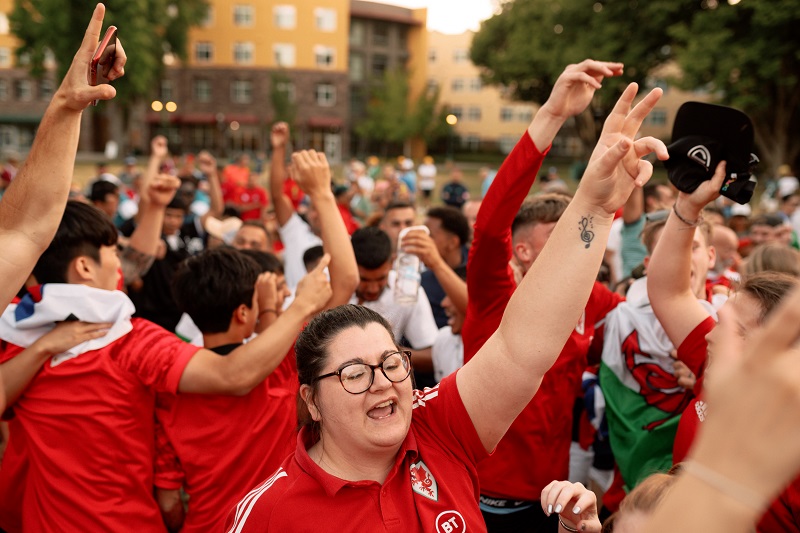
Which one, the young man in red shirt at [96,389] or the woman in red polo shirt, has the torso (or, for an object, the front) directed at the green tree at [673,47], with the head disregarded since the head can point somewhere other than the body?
the young man in red shirt

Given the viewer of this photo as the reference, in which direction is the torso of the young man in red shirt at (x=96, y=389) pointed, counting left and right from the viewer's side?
facing away from the viewer and to the right of the viewer

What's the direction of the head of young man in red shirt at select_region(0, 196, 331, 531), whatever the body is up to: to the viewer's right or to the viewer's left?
to the viewer's right

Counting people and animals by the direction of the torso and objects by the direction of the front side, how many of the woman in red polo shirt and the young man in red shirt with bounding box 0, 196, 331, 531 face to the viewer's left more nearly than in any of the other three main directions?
0

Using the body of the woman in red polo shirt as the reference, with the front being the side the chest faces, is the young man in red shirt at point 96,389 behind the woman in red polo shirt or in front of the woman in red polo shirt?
behind

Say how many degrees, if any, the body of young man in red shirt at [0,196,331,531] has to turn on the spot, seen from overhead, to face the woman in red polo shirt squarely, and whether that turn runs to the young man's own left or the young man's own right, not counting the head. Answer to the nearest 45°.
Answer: approximately 90° to the young man's own right

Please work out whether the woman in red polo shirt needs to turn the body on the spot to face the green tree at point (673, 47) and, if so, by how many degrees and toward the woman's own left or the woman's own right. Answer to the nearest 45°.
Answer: approximately 135° to the woman's own left

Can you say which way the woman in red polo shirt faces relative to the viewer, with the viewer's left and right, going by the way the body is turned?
facing the viewer and to the right of the viewer

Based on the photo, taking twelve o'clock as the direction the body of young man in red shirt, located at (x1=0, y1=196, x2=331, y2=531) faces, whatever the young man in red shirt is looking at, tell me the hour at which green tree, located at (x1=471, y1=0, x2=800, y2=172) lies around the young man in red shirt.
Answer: The green tree is roughly at 12 o'clock from the young man in red shirt.
